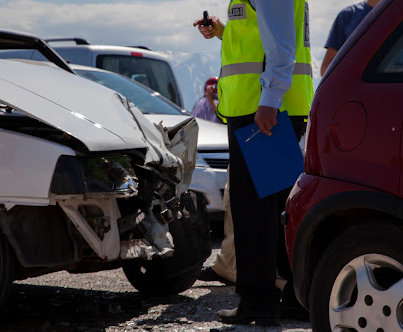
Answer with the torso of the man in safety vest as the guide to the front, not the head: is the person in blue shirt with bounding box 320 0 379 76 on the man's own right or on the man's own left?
on the man's own right

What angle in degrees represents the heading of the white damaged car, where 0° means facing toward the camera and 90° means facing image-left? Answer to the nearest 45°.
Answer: approximately 315°

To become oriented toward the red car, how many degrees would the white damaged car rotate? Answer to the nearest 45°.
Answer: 0° — it already faces it

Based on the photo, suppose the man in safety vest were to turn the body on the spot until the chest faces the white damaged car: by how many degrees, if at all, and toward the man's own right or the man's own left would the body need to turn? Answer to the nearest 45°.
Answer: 0° — they already face it

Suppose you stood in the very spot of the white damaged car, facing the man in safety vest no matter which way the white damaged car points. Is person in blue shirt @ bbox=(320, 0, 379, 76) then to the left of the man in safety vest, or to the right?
left

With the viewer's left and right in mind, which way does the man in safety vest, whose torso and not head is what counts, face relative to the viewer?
facing to the left of the viewer

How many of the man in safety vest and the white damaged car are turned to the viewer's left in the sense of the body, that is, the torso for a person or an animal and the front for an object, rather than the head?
1

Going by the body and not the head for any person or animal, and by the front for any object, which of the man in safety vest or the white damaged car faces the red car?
the white damaged car

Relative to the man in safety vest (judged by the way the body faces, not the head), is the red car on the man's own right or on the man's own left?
on the man's own left
